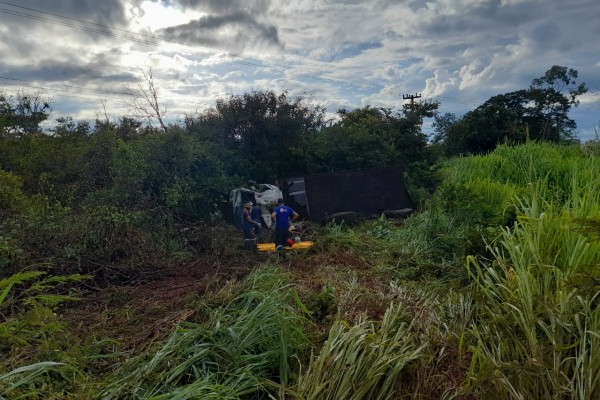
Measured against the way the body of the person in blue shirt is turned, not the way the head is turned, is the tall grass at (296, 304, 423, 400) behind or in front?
behind

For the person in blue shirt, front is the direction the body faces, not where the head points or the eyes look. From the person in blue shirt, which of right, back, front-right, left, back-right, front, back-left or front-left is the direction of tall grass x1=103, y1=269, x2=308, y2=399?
back

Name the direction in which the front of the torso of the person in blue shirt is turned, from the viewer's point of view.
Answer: away from the camera

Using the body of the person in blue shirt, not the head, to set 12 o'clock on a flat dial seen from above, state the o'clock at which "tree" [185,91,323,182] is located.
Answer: The tree is roughly at 12 o'clock from the person in blue shirt.

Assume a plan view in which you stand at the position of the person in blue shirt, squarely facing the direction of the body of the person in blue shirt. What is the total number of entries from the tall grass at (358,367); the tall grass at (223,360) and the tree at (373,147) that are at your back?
2

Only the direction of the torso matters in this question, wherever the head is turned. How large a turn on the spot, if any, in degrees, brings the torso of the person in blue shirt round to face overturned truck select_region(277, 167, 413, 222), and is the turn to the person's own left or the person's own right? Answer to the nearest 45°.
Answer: approximately 45° to the person's own right
